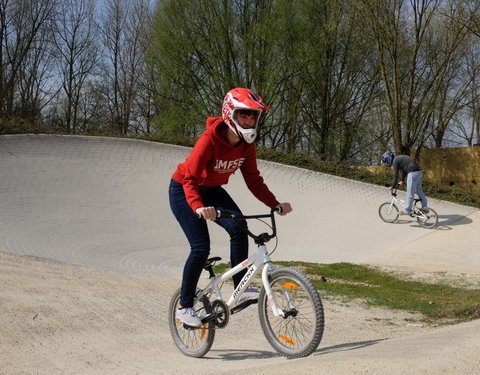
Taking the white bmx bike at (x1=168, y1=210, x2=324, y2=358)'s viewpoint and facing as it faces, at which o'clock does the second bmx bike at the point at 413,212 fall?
The second bmx bike is roughly at 8 o'clock from the white bmx bike.

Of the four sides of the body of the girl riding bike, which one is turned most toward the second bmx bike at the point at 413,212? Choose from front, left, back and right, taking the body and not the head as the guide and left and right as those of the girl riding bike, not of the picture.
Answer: left

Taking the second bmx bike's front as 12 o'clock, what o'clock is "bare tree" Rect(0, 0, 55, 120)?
The bare tree is roughly at 1 o'clock from the second bmx bike.

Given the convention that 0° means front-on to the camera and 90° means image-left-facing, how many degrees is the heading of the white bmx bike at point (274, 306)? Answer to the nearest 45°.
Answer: approximately 315°

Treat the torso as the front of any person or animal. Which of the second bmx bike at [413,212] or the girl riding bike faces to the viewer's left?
the second bmx bike

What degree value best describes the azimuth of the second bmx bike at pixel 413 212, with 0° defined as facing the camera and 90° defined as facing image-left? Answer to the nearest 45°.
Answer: approximately 90°

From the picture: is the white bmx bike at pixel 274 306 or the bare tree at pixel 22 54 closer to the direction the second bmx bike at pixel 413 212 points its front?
the bare tree
